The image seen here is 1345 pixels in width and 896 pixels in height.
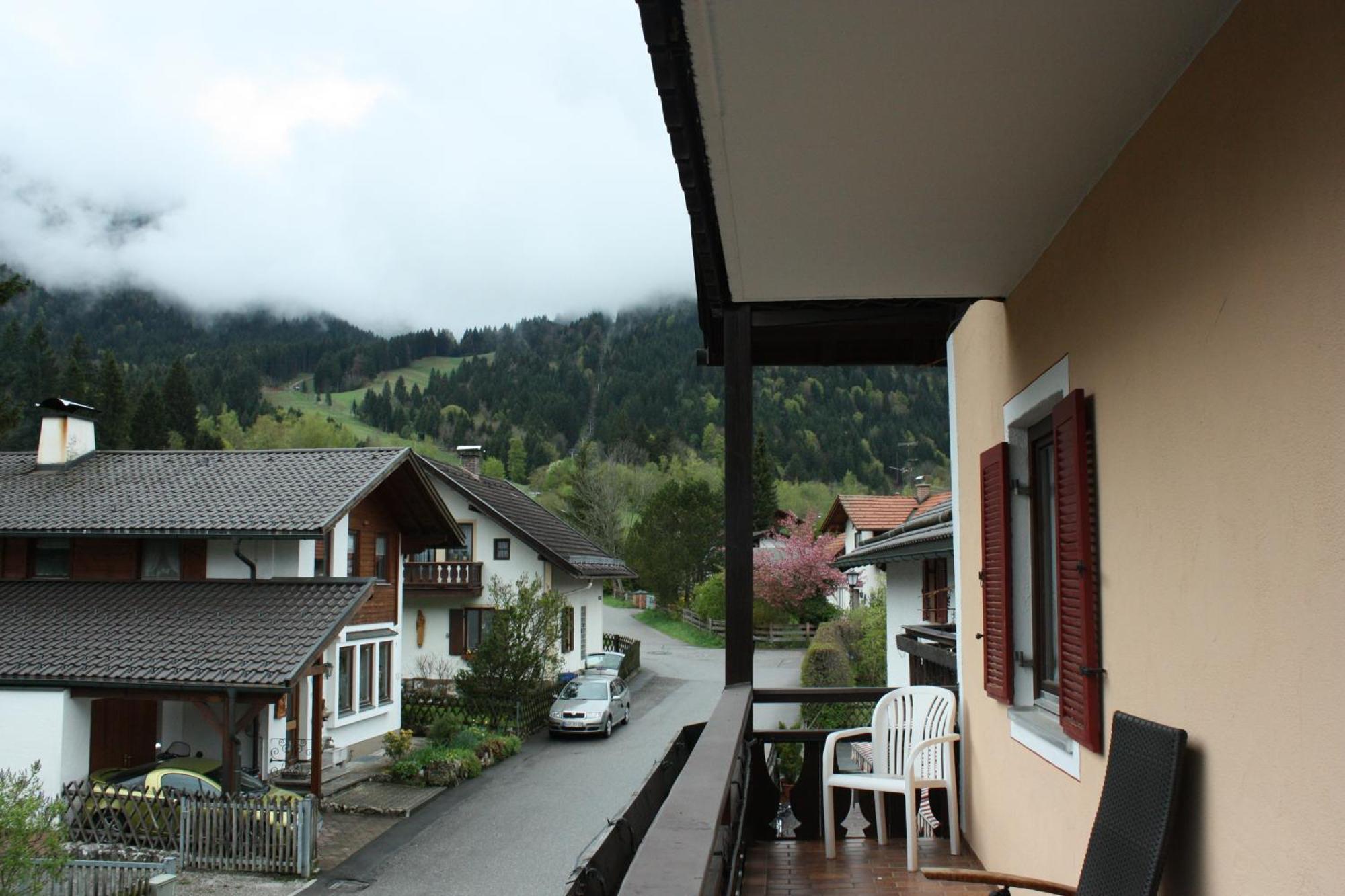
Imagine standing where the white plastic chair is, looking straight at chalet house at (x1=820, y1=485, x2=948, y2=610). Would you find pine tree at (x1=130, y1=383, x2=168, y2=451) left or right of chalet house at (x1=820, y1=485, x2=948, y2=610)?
left

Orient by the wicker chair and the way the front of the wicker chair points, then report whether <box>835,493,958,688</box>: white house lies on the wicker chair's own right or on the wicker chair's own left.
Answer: on the wicker chair's own right

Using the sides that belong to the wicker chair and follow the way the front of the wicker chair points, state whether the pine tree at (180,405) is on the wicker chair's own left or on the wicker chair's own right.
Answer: on the wicker chair's own right

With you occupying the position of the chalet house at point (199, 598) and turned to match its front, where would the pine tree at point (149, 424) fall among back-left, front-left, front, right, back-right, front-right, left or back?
back-left

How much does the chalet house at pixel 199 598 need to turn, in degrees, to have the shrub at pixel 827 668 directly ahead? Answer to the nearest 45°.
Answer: approximately 45° to its left

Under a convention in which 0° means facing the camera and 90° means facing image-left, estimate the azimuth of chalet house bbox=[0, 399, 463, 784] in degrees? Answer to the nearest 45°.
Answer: approximately 315°

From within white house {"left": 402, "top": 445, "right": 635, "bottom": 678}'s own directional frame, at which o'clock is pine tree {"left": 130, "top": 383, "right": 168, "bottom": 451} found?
The pine tree is roughly at 5 o'clock from the white house.

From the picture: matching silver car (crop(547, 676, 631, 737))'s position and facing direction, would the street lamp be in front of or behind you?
behind
